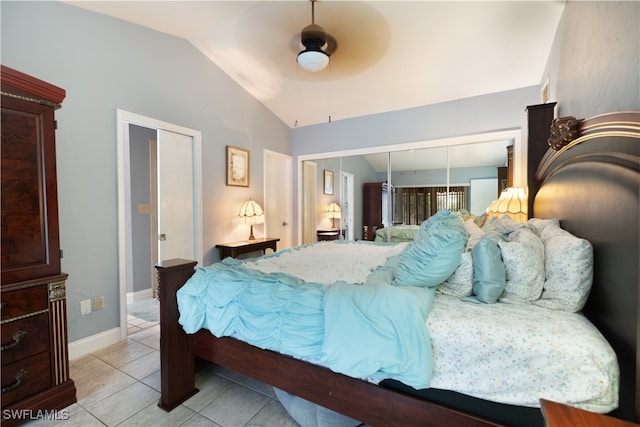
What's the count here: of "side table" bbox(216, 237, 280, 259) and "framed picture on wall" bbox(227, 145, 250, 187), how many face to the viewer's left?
0

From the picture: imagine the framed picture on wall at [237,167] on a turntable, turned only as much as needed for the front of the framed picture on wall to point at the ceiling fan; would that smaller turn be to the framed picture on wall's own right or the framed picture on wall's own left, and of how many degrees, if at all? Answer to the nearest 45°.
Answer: approximately 45° to the framed picture on wall's own right

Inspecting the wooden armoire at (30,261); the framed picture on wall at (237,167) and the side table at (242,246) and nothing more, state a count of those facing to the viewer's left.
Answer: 0

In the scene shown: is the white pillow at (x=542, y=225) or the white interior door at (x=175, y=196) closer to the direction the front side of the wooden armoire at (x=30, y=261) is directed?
the white pillow

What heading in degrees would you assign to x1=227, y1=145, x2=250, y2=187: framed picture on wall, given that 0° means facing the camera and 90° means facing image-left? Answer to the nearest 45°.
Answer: approximately 315°

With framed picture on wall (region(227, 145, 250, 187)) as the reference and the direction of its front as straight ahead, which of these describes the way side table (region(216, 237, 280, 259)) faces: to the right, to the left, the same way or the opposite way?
the same way

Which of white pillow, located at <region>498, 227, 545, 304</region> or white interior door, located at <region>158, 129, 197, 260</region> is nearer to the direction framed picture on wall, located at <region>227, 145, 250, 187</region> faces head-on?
the white pillow

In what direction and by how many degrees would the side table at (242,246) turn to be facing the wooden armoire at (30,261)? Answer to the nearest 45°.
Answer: approximately 90° to its right

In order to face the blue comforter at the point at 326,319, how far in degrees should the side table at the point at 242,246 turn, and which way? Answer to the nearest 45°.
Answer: approximately 45° to its right

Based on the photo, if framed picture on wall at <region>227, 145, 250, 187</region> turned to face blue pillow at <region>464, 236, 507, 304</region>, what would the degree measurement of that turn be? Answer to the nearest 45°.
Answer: approximately 45° to its right

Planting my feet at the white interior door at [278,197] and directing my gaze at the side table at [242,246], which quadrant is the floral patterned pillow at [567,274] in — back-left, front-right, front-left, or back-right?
front-left

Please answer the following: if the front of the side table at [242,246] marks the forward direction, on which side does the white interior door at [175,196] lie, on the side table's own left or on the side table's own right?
on the side table's own right

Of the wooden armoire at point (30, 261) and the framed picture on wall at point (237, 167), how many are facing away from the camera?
0

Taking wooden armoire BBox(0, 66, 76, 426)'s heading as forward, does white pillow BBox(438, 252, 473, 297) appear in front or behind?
in front

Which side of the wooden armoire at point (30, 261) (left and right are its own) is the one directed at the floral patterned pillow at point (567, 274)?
front

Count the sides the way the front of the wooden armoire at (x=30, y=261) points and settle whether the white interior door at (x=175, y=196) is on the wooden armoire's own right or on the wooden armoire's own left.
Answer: on the wooden armoire's own left

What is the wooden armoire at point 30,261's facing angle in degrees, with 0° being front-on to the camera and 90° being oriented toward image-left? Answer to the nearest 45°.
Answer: approximately 315°

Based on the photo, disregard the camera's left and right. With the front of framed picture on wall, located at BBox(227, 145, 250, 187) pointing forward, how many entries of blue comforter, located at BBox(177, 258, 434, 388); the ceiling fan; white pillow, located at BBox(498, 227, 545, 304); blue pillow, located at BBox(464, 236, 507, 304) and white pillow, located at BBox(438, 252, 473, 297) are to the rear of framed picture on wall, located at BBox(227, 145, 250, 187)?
0

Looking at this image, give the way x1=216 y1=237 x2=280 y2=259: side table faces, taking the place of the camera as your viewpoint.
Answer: facing the viewer and to the right of the viewer
